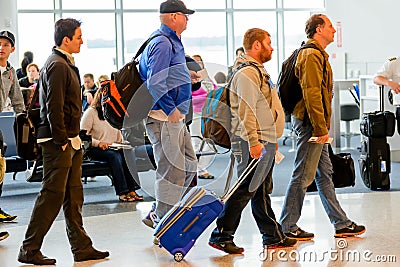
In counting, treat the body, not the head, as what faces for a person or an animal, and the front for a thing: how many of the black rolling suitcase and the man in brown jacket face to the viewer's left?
1

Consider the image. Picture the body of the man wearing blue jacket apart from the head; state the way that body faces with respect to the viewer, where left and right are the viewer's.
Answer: facing to the right of the viewer

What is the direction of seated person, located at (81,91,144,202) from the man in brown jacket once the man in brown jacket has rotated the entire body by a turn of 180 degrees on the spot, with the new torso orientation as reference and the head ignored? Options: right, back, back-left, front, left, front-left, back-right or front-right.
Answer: front-right

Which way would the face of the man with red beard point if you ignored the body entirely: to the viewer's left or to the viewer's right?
to the viewer's right

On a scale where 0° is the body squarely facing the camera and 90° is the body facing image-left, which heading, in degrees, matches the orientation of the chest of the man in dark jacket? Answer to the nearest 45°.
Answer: approximately 270°

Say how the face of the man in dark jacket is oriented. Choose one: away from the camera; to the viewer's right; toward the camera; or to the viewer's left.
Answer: to the viewer's right

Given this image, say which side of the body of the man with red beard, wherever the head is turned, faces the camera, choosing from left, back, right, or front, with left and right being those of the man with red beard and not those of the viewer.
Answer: right
